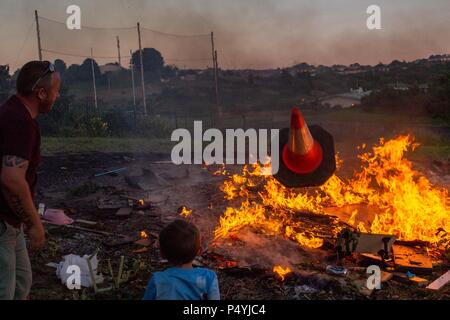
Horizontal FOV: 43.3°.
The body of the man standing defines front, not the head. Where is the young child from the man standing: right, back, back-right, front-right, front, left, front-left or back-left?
front-right

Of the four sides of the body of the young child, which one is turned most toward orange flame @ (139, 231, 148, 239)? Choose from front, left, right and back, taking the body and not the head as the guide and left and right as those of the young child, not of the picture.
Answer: front

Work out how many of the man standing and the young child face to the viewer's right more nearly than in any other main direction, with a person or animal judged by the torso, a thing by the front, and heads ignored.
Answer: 1

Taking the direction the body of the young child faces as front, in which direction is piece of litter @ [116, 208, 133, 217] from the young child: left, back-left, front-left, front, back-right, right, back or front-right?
front

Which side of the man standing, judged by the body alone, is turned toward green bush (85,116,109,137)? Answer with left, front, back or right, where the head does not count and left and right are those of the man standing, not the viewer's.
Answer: left

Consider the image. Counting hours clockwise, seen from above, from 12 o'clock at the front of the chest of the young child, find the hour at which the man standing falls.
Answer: The man standing is roughly at 10 o'clock from the young child.

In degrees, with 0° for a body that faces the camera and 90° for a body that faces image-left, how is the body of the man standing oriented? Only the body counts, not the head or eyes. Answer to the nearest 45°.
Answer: approximately 270°

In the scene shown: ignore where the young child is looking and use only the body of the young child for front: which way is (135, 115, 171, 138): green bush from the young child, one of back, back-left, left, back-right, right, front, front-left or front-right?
front

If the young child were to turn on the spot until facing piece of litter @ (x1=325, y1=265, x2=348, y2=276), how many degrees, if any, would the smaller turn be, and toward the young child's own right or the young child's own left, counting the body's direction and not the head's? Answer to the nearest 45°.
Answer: approximately 45° to the young child's own right

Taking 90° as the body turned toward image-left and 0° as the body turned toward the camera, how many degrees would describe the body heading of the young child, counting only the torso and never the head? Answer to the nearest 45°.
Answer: approximately 180°

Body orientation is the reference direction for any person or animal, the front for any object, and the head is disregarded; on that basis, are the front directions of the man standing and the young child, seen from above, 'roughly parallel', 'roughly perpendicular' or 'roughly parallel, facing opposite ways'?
roughly perpendicular

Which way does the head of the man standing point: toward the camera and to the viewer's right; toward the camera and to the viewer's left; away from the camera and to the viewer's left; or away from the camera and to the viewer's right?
away from the camera and to the viewer's right

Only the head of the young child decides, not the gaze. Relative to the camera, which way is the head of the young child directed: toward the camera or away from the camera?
away from the camera

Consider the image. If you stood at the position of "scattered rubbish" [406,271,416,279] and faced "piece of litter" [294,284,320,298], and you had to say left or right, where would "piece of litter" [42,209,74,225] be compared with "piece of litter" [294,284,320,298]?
right
